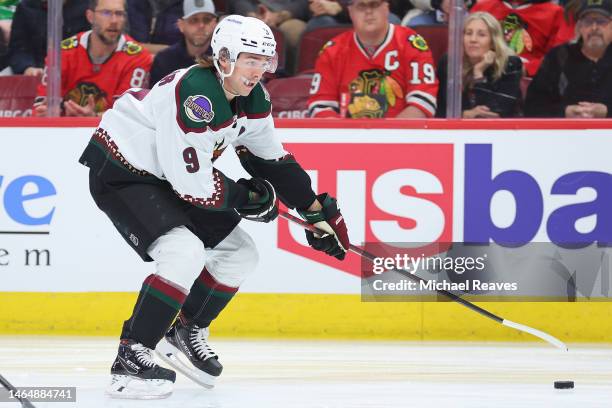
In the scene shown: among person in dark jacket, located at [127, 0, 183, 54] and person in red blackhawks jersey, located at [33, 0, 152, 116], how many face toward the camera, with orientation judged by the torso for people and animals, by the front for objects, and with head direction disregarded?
2

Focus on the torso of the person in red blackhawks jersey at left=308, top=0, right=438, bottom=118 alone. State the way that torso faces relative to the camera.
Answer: toward the camera

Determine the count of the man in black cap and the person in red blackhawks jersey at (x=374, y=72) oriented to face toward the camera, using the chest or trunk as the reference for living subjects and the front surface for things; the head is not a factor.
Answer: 2

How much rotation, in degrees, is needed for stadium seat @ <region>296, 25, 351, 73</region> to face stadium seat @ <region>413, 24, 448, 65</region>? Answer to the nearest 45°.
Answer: approximately 90° to its left

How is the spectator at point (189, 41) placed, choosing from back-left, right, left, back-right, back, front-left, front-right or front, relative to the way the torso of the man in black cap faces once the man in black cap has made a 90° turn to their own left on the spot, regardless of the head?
back

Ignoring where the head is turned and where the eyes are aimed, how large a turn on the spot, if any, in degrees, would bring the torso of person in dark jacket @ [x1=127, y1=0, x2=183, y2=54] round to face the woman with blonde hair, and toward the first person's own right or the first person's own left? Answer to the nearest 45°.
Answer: approximately 90° to the first person's own left

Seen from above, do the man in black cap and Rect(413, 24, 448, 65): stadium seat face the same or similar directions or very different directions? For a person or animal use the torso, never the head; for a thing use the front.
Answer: same or similar directions

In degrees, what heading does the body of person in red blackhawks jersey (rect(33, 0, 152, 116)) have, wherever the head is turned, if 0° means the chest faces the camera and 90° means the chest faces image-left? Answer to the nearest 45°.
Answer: approximately 0°

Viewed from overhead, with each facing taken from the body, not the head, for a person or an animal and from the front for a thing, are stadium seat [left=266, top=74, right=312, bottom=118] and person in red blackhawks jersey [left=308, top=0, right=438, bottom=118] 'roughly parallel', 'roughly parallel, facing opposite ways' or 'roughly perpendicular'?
roughly parallel

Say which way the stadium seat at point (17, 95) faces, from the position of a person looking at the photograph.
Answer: facing the viewer

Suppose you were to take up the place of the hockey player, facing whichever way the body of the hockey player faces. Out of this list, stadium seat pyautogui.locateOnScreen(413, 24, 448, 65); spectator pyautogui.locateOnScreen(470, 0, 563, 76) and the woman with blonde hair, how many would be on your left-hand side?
3

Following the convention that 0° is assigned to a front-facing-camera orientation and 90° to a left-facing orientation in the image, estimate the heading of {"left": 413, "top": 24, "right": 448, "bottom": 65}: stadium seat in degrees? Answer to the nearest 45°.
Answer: approximately 0°

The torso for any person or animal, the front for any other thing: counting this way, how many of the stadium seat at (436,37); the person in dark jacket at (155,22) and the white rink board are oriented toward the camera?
3

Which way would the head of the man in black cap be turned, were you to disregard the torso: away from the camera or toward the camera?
toward the camera

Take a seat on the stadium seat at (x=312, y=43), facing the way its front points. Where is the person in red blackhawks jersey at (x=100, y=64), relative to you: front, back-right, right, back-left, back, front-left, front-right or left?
right

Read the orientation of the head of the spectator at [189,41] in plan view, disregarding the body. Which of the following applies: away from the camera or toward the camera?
toward the camera
